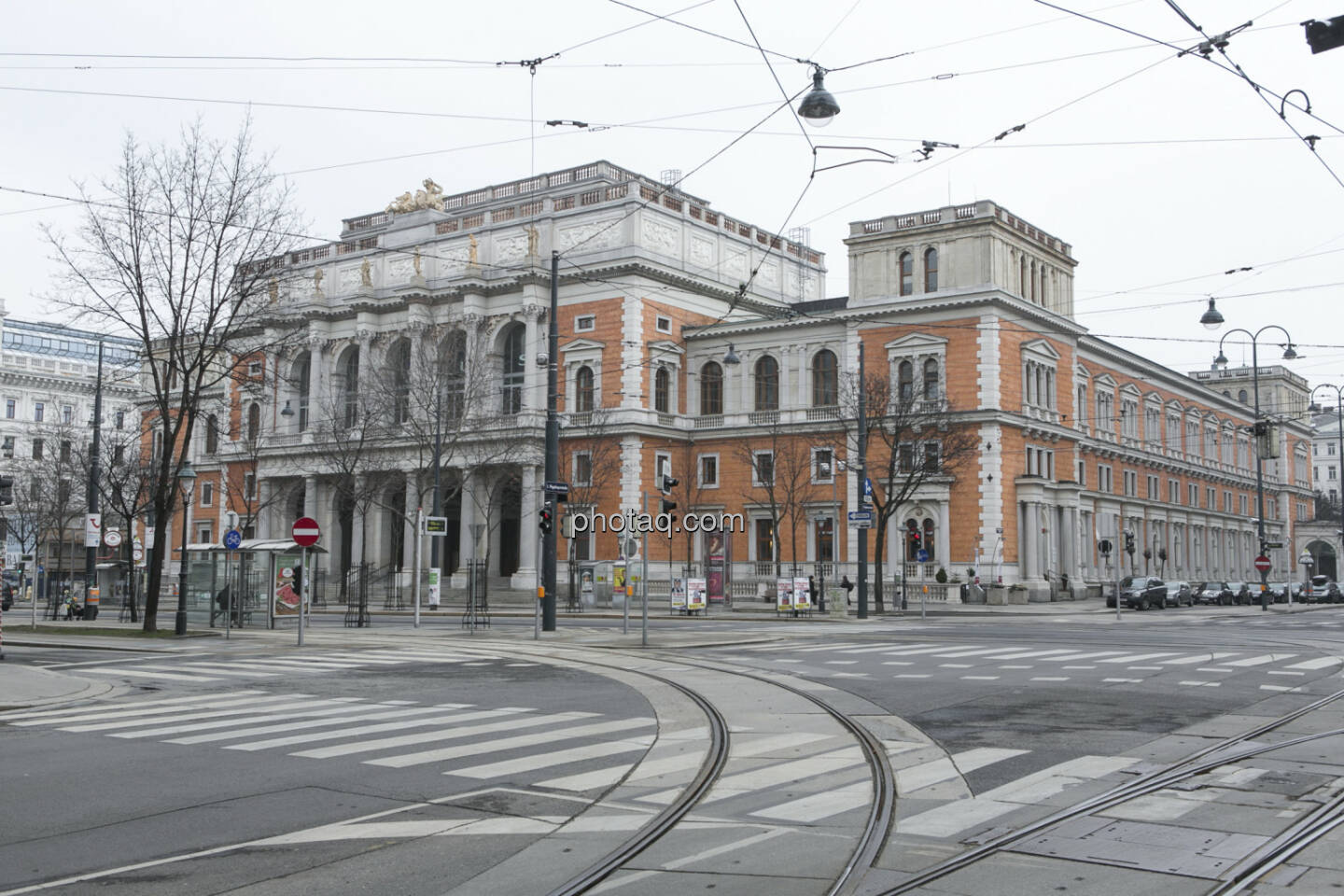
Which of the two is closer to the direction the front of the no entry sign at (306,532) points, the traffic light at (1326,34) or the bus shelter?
the traffic light

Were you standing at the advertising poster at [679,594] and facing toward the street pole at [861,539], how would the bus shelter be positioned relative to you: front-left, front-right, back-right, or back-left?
back-right

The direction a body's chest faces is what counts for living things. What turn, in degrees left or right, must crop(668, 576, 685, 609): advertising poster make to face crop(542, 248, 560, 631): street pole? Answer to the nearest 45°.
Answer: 0° — it already faces it

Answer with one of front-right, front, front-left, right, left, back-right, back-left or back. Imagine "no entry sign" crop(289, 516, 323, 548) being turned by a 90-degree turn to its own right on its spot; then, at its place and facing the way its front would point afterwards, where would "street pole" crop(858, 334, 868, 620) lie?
back-right

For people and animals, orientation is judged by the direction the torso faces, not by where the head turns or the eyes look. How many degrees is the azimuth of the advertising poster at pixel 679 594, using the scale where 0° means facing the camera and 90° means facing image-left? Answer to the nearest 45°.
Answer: approximately 0°

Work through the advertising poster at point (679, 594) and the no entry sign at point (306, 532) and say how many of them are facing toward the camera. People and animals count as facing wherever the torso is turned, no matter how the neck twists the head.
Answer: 2

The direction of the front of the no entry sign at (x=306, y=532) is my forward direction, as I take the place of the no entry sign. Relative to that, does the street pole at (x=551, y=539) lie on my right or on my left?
on my left

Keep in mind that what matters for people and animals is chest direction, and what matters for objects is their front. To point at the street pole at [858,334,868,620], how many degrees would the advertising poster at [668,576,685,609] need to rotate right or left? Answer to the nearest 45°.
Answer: approximately 90° to its left

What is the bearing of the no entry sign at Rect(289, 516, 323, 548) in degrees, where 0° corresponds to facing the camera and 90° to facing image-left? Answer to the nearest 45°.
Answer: approximately 0°

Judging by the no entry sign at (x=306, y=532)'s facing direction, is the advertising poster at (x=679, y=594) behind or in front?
behind
